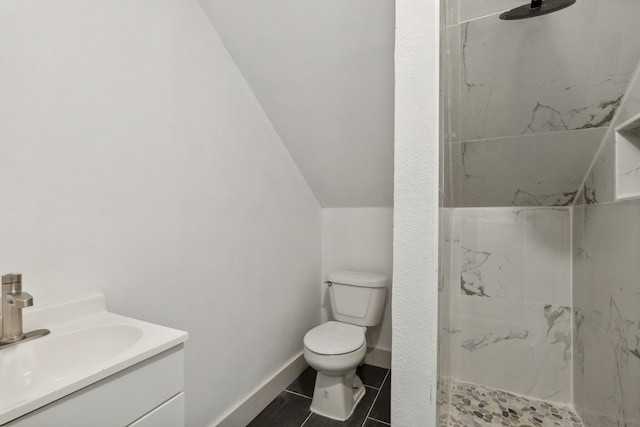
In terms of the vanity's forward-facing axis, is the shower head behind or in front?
in front

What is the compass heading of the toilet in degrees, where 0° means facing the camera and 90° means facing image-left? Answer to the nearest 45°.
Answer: approximately 45°

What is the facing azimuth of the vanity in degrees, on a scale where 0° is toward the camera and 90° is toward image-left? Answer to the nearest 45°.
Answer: approximately 315°

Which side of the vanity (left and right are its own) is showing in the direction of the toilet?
left

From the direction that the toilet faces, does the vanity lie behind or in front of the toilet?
in front
